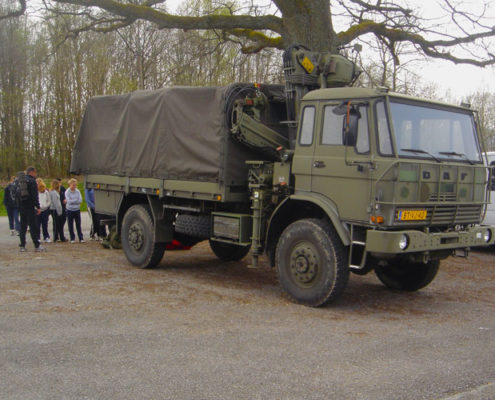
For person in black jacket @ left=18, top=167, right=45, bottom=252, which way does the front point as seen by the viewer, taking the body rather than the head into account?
to the viewer's right

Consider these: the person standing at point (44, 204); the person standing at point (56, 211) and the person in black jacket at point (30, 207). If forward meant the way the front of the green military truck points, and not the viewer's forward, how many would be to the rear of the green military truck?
3

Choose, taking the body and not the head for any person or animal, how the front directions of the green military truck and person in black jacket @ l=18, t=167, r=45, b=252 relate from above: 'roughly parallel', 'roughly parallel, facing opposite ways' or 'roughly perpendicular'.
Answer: roughly perpendicular

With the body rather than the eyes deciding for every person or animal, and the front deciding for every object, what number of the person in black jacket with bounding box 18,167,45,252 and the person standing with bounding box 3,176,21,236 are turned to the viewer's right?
1

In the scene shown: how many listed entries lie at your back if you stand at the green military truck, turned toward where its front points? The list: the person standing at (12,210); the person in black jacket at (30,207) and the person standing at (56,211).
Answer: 3

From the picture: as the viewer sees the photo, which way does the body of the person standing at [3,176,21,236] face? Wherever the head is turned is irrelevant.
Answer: away from the camera

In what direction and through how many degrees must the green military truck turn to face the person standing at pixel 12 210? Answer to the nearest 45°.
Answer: approximately 180°

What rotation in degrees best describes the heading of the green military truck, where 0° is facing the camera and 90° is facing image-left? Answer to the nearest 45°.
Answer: approximately 315°

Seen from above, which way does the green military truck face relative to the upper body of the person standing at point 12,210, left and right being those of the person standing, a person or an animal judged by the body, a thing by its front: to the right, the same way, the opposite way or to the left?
to the right
